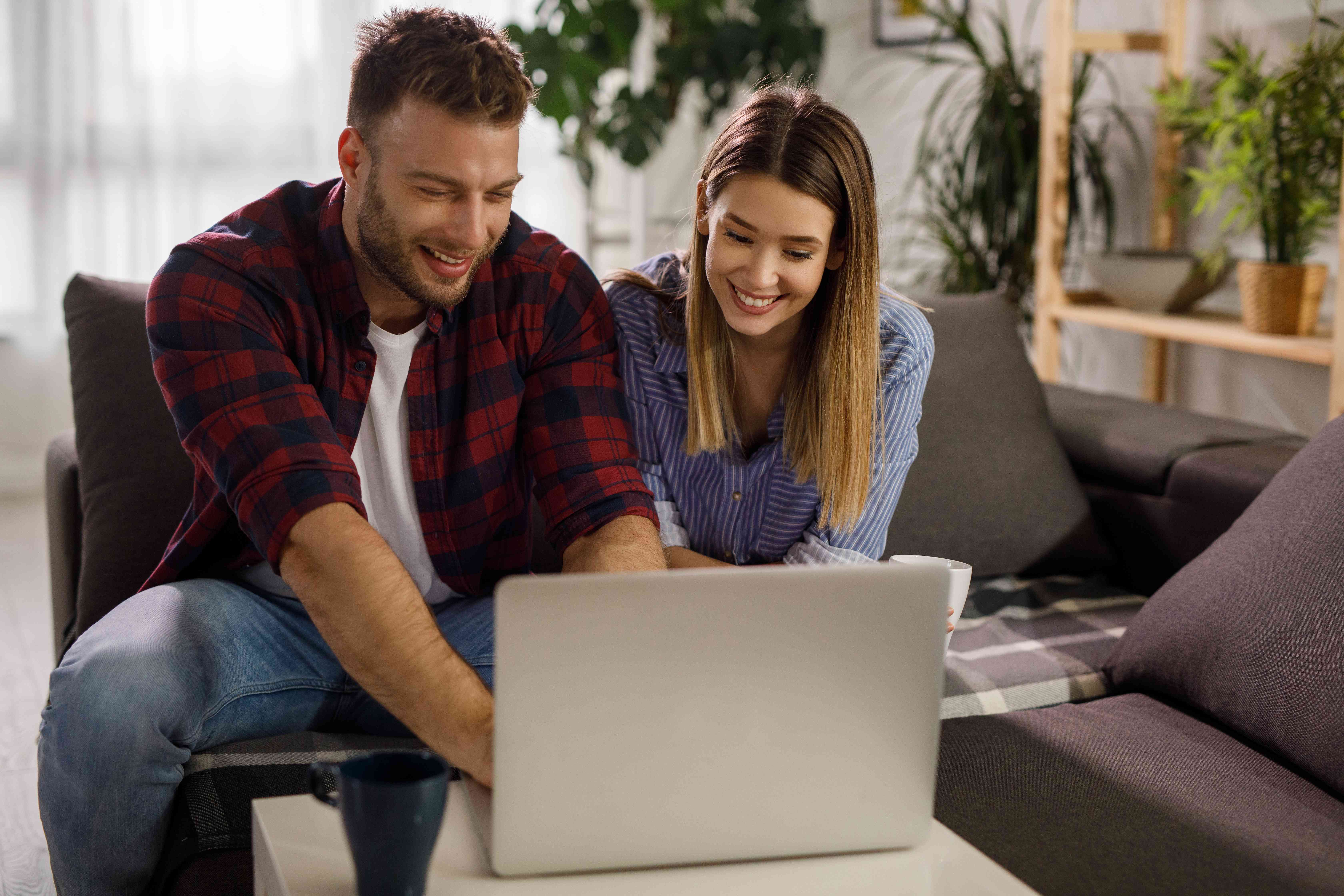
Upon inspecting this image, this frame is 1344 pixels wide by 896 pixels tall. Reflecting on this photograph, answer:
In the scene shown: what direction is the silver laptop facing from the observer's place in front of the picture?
facing away from the viewer

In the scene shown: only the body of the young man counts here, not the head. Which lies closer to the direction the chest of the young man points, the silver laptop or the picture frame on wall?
the silver laptop

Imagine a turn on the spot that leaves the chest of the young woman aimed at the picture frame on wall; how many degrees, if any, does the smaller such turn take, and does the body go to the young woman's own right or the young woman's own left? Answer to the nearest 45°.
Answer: approximately 180°

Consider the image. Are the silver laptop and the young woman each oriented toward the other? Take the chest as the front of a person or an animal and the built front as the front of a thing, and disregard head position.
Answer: yes

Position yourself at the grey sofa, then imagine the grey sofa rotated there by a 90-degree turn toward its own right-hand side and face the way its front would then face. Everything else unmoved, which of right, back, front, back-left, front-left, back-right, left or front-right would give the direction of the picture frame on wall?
right

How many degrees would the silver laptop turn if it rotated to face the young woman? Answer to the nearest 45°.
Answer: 0° — it already faces them

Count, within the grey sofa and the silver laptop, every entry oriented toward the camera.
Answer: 1

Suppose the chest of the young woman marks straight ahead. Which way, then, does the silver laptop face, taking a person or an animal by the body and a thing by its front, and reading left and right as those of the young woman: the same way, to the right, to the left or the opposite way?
the opposite way

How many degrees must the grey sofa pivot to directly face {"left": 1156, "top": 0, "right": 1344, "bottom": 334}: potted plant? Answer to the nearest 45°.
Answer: approximately 135° to its left
